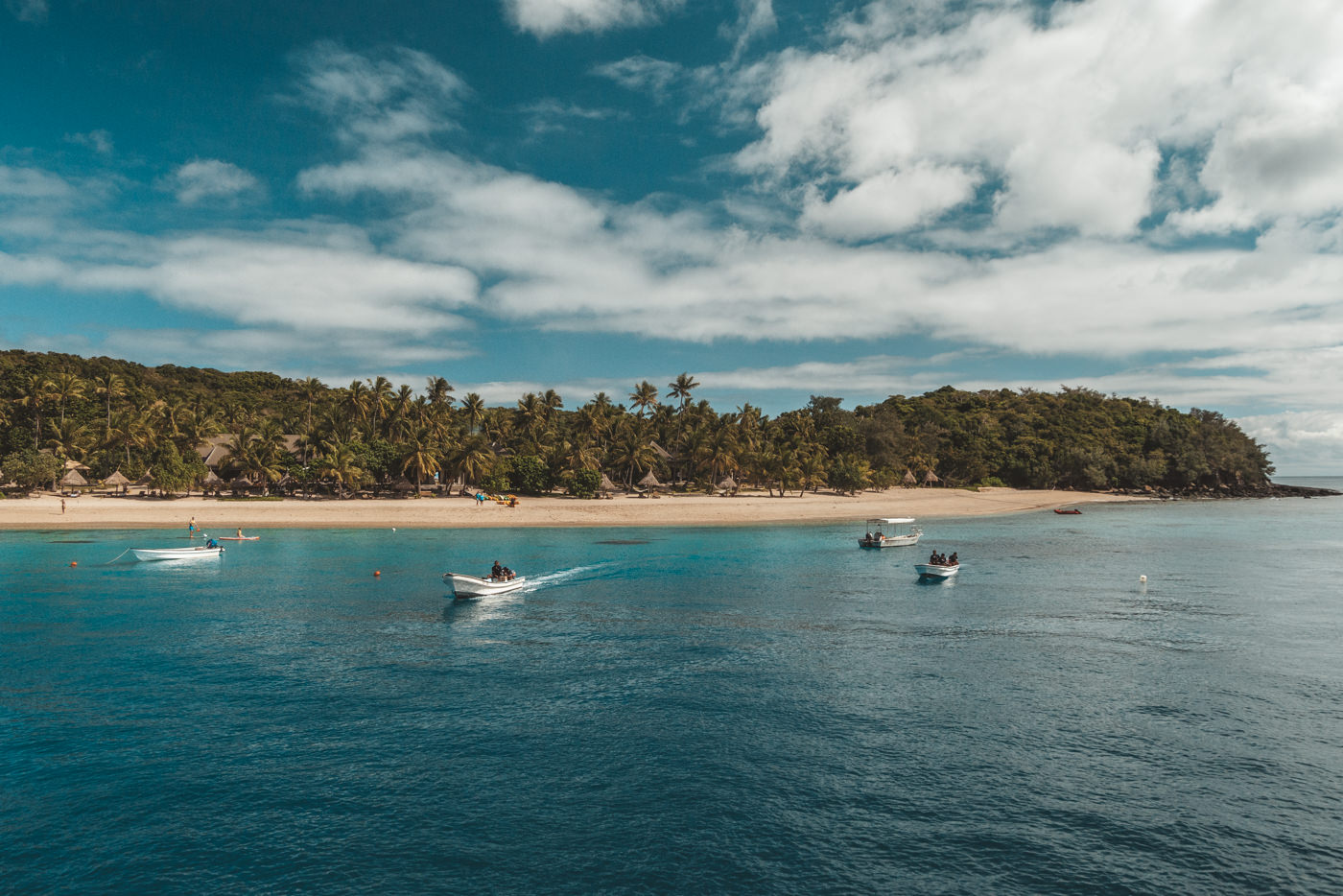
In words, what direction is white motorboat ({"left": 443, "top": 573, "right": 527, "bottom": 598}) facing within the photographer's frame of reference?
facing the viewer and to the left of the viewer
